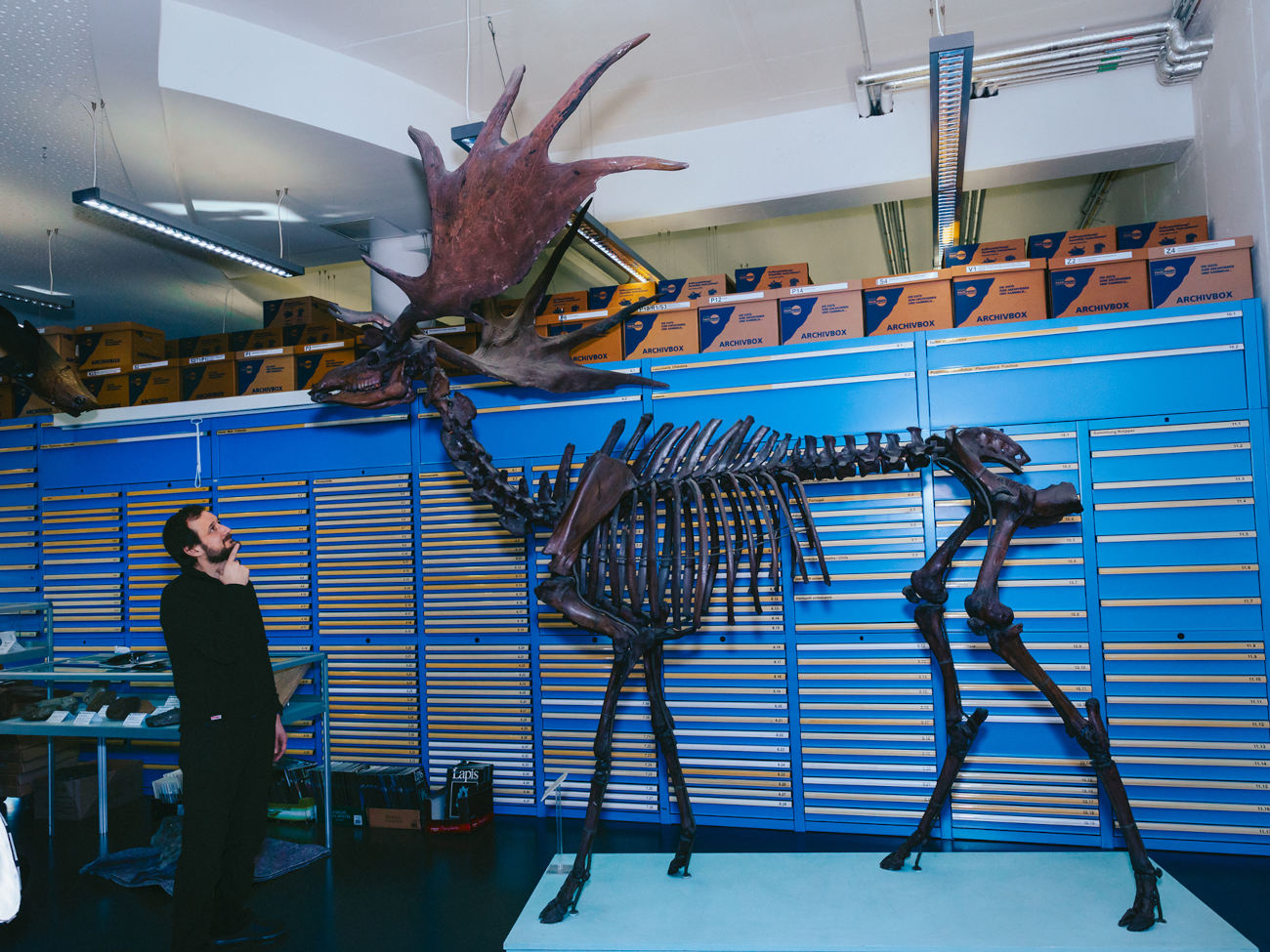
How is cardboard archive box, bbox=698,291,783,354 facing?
toward the camera

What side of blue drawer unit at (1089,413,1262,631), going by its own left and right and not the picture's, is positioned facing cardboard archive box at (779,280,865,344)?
right

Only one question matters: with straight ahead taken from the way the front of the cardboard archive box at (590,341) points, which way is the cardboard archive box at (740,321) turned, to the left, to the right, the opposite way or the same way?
the same way

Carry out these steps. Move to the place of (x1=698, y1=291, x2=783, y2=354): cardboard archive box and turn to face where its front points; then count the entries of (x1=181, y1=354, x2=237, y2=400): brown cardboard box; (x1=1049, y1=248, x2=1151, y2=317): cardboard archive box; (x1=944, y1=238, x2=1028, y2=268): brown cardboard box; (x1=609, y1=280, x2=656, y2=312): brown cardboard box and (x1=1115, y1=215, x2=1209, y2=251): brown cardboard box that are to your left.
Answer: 3

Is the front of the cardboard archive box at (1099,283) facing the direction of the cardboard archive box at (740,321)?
no

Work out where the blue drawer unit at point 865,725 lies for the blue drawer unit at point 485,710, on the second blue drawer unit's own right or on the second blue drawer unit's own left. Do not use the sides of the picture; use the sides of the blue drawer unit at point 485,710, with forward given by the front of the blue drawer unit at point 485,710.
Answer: on the second blue drawer unit's own left

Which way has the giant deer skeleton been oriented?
to the viewer's left

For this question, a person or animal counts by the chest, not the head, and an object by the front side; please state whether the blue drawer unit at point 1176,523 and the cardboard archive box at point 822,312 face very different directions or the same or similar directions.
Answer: same or similar directions

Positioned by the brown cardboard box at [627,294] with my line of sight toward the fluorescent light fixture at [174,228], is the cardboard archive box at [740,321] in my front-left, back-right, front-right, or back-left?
back-left

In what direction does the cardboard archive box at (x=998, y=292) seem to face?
toward the camera

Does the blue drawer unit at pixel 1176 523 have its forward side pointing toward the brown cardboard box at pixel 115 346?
no

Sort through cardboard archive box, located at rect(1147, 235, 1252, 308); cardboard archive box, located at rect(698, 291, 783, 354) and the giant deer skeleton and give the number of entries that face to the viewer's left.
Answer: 1

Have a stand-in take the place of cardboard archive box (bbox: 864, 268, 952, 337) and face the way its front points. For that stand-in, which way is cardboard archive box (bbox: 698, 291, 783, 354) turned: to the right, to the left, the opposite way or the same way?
the same way

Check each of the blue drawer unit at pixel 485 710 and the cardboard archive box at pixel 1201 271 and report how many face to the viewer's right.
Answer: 0

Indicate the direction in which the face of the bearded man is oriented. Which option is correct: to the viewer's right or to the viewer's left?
to the viewer's right
